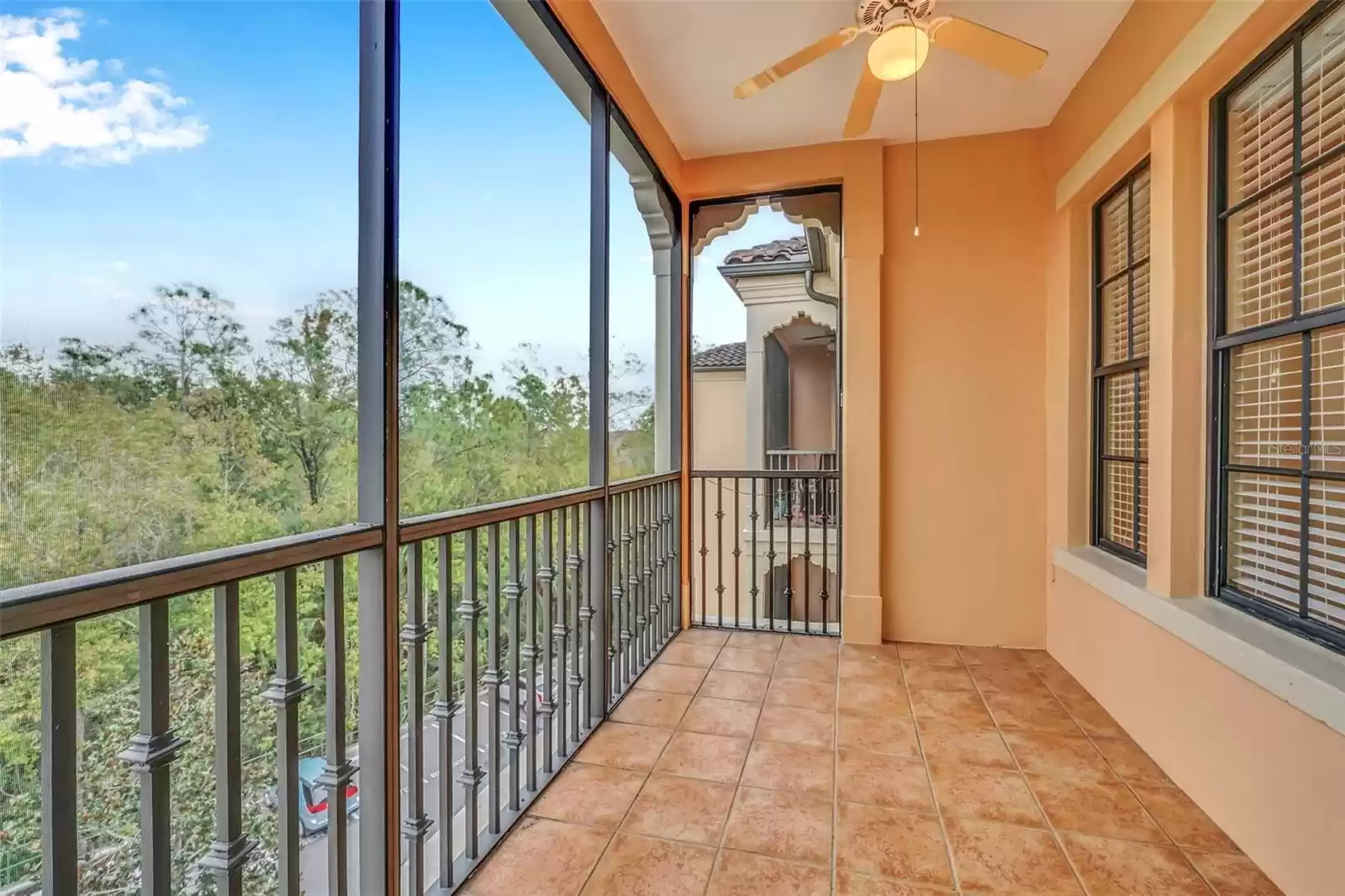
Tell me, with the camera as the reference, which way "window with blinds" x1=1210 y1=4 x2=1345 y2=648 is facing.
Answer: facing the viewer and to the left of the viewer

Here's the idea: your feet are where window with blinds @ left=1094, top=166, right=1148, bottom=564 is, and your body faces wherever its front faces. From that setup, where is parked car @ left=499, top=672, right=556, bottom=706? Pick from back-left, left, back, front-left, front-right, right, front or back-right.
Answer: front

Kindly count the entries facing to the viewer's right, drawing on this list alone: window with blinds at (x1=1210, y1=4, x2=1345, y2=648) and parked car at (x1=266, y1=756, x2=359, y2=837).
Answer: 0

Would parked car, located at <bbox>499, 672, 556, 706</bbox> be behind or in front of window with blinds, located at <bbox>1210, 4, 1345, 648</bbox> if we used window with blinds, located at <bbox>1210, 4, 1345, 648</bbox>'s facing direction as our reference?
in front

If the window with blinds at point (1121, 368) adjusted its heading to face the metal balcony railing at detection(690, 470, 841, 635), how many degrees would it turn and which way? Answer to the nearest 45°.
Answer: approximately 90° to its right

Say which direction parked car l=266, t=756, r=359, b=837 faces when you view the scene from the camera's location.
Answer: facing away from the viewer and to the left of the viewer

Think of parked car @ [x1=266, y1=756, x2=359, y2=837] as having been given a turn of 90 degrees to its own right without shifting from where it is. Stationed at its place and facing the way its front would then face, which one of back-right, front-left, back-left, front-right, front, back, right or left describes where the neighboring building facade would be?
front

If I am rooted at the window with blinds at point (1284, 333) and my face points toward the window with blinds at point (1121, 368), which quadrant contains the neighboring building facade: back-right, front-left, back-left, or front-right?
front-left

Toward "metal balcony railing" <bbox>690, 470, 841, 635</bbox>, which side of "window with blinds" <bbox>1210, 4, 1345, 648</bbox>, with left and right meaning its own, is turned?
right

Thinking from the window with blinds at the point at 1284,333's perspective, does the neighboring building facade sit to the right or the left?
on its right

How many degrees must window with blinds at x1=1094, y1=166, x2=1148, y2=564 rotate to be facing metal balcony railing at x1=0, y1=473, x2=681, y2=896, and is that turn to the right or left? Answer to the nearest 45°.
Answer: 0° — it already faces it

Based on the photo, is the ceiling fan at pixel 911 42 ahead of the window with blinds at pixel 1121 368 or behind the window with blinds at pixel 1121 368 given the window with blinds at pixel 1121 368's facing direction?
ahead

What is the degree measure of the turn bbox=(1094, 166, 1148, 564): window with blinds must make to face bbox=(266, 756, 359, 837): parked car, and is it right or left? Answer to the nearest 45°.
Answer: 0° — it already faces it

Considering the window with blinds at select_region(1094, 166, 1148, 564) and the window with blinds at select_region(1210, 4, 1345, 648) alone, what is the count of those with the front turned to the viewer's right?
0

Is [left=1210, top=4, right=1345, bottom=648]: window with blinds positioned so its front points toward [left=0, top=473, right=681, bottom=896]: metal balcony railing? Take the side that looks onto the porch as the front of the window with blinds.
yes
